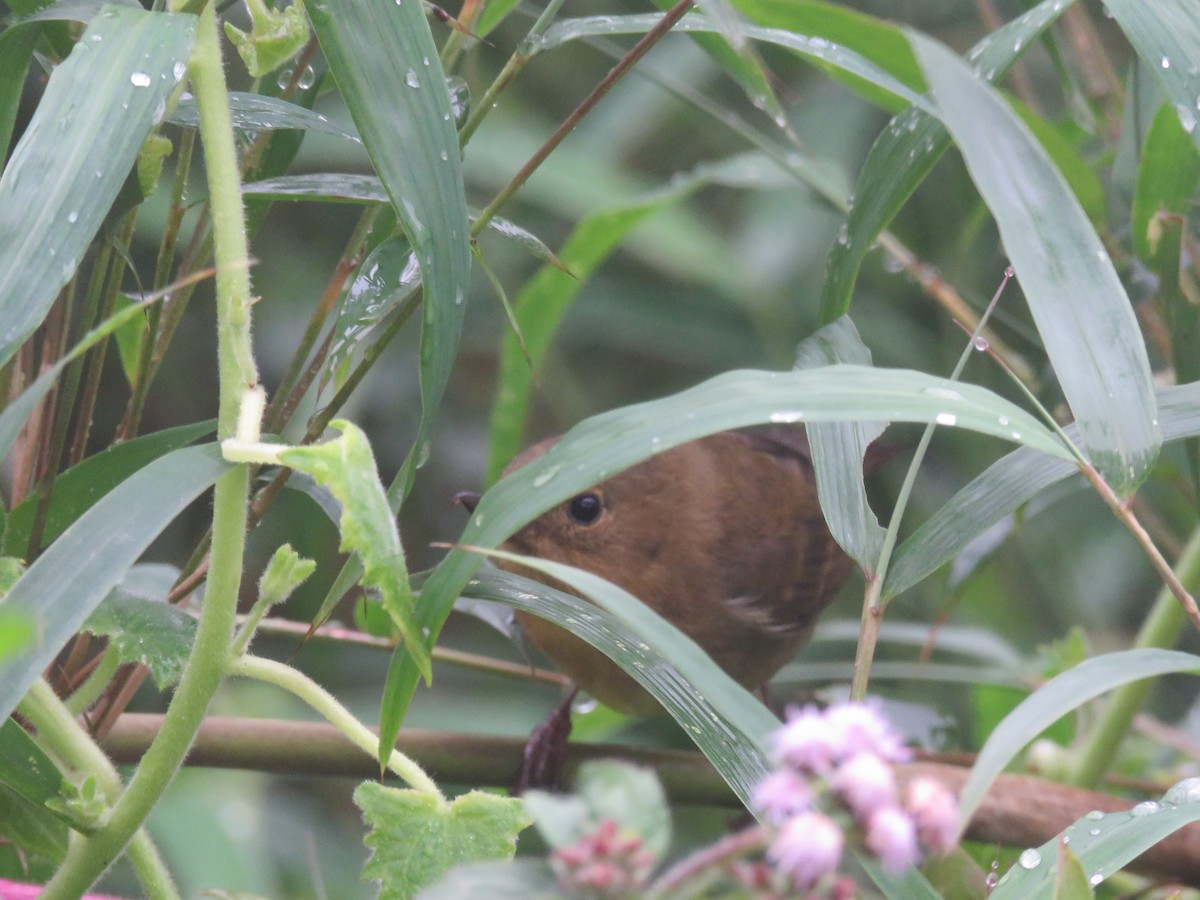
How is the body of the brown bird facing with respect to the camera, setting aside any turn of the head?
to the viewer's left

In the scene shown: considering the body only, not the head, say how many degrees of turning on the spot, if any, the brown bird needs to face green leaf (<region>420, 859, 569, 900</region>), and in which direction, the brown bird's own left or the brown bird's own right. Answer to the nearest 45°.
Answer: approximately 90° to the brown bird's own left

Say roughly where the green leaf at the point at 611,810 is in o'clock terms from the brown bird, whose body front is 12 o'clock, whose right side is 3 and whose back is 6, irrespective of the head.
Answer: The green leaf is roughly at 9 o'clock from the brown bird.

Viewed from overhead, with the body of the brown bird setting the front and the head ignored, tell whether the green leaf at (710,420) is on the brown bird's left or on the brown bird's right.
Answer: on the brown bird's left
